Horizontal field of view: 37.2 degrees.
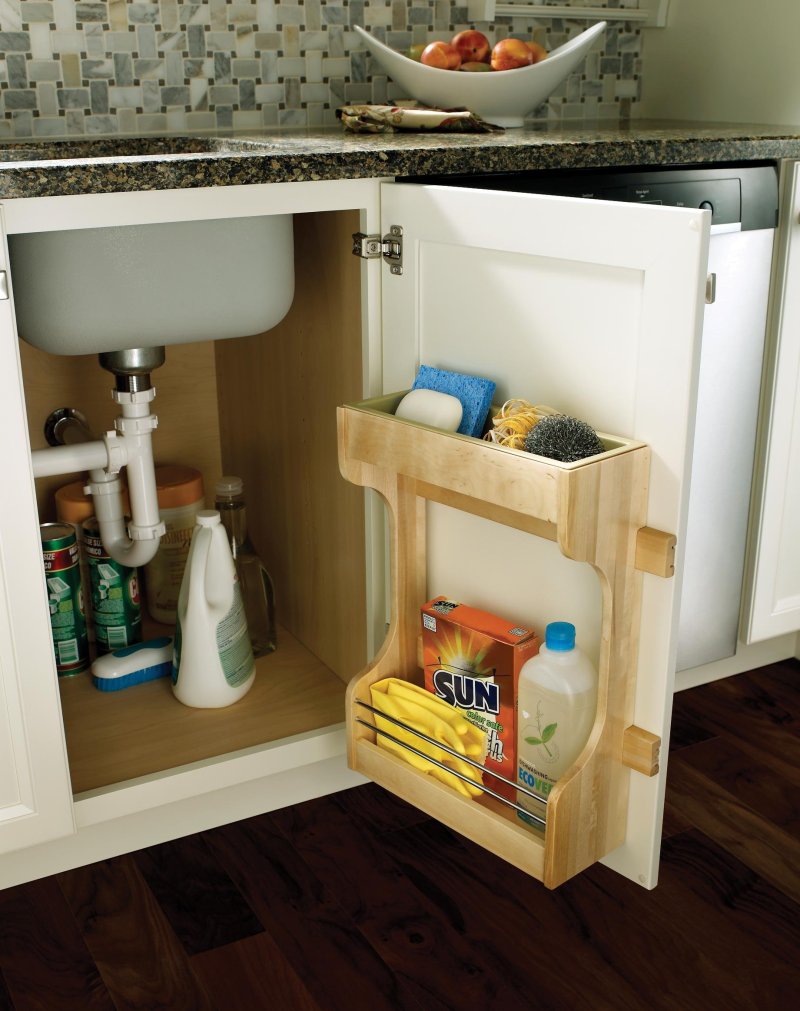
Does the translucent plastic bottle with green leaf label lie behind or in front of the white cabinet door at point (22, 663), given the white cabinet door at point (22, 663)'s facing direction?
in front

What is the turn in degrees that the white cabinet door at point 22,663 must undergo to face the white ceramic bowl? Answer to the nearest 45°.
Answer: approximately 90° to its left

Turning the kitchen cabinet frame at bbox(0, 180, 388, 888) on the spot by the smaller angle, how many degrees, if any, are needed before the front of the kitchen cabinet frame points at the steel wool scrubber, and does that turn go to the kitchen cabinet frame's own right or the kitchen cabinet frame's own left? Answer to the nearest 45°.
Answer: approximately 45° to the kitchen cabinet frame's own left

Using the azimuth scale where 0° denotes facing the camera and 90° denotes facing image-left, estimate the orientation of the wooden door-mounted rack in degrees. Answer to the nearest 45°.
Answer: approximately 45°

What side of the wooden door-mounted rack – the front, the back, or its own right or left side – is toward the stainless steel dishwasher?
back

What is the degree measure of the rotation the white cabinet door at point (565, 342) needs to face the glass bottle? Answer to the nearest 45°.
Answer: approximately 90° to its left

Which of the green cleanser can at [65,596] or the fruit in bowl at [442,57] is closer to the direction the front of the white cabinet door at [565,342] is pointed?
the fruit in bowl

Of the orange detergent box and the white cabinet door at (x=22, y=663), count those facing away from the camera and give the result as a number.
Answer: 0

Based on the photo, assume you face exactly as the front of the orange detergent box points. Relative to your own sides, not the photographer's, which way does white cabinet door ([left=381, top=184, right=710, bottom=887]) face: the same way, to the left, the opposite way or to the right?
the opposite way

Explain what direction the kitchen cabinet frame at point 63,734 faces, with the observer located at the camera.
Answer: facing the viewer and to the right of the viewer

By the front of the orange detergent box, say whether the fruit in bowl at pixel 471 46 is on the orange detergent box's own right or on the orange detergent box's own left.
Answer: on the orange detergent box's own right

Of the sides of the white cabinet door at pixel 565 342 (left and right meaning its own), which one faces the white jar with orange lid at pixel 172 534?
left

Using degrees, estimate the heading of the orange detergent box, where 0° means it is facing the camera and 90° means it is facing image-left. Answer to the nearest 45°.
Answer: approximately 45°
